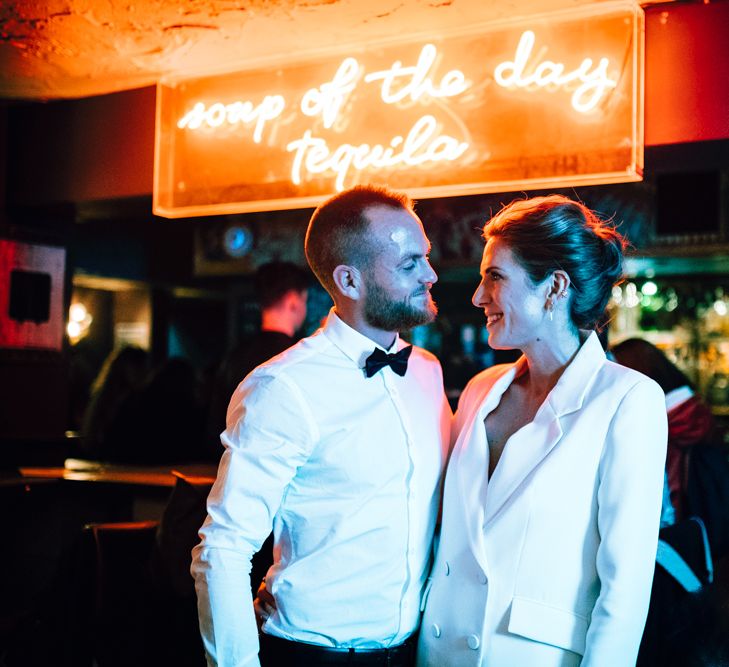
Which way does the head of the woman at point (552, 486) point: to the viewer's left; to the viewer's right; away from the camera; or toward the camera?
to the viewer's left

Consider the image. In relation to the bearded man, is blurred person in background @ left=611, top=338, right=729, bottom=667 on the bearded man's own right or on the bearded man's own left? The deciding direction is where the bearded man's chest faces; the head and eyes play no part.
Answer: on the bearded man's own left

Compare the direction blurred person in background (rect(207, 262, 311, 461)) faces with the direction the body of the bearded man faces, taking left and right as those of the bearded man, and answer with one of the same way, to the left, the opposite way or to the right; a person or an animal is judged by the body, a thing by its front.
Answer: to the left

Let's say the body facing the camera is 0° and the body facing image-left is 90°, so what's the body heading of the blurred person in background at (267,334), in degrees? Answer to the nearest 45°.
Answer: approximately 225°

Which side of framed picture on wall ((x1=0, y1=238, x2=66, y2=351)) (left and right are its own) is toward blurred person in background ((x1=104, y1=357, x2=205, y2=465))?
left

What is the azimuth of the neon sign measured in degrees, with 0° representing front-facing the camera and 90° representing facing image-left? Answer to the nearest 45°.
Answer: approximately 45°

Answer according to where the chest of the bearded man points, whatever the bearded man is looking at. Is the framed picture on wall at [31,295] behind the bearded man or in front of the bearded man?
behind

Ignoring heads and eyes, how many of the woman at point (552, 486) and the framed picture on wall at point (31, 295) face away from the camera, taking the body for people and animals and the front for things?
0

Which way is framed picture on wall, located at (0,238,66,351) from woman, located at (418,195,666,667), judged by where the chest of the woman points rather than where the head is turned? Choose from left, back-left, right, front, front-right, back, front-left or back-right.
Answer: right

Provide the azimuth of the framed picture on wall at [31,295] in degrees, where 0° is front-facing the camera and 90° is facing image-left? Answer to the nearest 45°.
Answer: approximately 315°

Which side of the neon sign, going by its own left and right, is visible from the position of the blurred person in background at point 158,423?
right
